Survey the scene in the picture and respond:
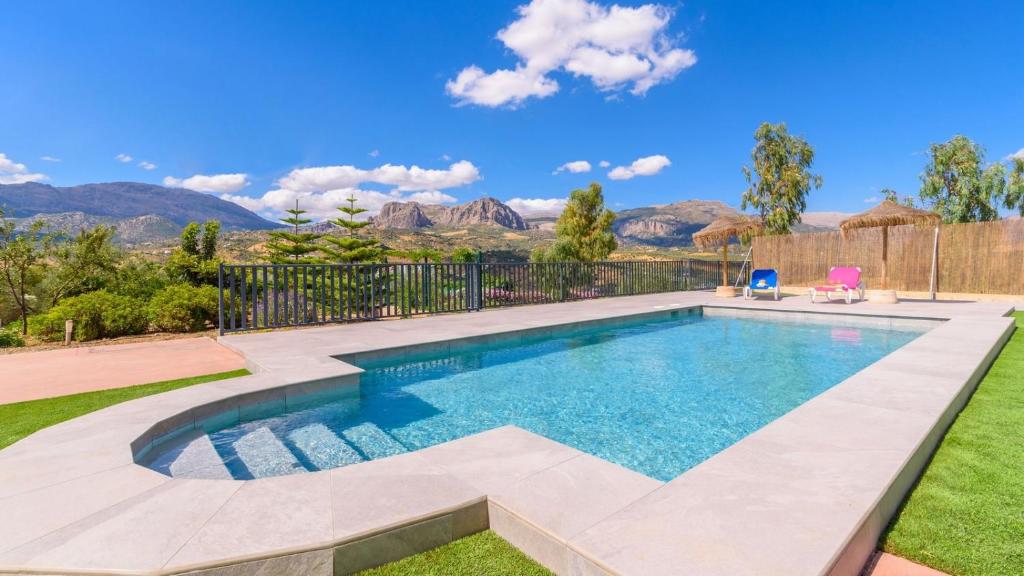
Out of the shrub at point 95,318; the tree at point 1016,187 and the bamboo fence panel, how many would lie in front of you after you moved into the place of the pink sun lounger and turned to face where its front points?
1

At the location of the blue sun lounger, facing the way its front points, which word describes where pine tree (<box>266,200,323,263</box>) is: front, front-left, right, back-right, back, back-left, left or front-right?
right

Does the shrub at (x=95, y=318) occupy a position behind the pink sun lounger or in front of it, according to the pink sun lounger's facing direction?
in front

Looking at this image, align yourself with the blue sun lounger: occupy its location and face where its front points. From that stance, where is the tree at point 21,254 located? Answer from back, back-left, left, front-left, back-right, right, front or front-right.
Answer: front-right

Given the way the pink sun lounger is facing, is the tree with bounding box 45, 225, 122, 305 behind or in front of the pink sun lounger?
in front

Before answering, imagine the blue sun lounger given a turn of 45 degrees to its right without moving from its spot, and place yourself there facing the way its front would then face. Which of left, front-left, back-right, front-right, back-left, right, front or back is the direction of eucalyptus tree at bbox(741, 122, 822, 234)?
back-right

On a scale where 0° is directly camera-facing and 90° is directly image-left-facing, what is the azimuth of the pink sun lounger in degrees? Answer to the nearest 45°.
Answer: approximately 45°

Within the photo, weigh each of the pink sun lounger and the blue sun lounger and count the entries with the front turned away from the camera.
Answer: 0

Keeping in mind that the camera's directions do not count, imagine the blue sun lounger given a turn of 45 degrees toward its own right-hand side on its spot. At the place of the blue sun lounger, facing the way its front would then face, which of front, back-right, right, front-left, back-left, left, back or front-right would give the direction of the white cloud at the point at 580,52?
right

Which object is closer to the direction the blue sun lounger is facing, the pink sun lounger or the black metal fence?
the black metal fence
